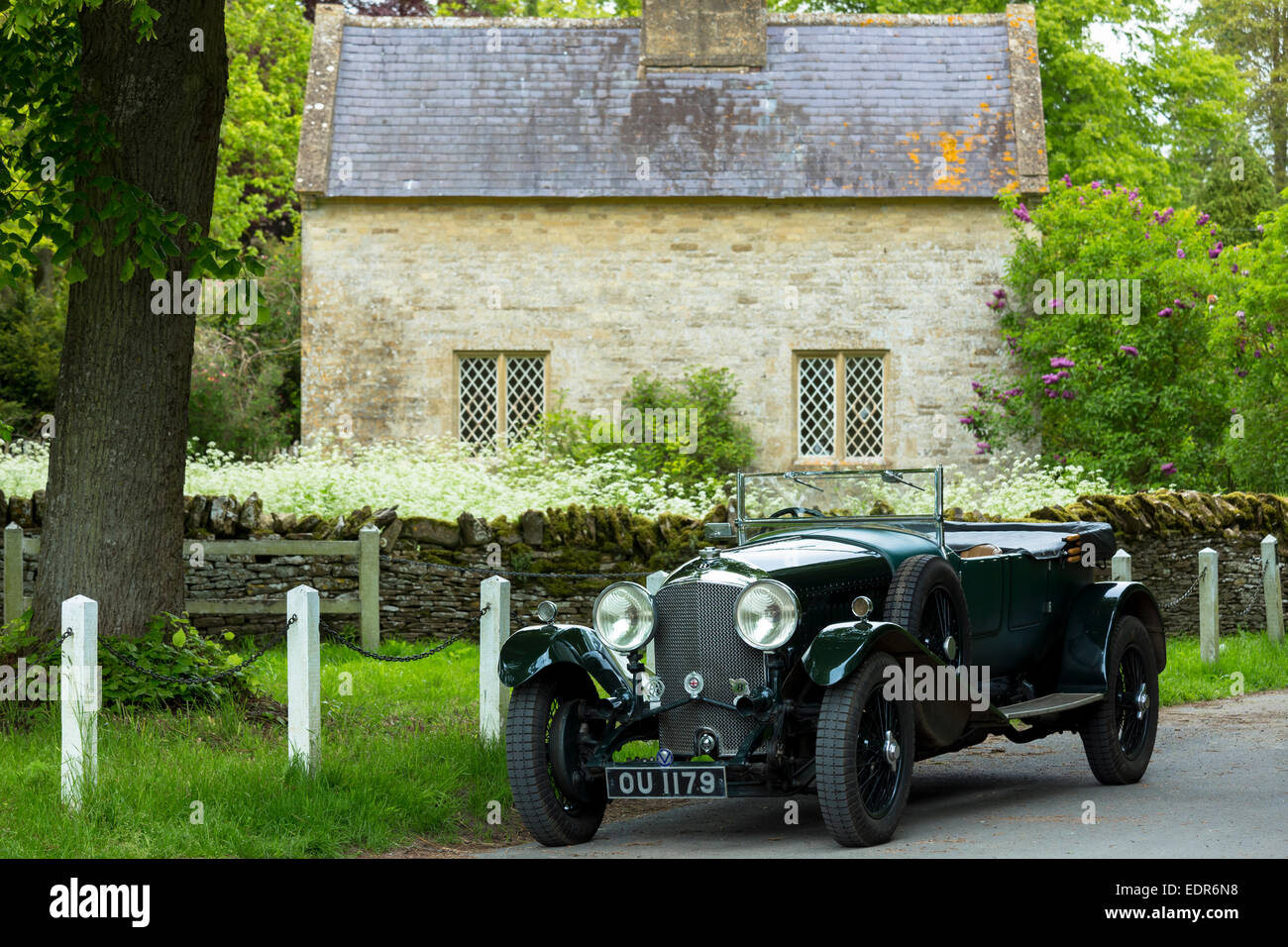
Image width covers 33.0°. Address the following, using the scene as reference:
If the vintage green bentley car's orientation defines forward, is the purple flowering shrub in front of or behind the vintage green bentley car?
behind

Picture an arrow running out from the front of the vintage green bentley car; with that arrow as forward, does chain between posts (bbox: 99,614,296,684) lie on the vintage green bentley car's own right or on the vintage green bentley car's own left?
on the vintage green bentley car's own right

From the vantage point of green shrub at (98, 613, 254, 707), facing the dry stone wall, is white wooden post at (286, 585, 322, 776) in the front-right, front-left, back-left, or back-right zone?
back-right

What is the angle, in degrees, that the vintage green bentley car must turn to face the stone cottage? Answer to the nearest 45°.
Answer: approximately 135° to its right

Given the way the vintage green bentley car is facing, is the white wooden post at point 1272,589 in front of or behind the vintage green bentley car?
behind

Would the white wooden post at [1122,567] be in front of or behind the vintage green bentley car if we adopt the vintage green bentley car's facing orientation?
behind

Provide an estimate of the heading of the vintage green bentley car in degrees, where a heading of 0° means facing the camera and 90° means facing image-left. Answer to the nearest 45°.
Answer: approximately 45°

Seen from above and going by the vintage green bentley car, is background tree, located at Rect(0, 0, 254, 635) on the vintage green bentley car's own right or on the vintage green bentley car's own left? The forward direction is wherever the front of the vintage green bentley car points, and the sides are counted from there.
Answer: on the vintage green bentley car's own right

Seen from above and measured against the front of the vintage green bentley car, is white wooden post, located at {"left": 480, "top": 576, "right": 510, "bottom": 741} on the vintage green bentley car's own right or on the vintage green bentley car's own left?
on the vintage green bentley car's own right
